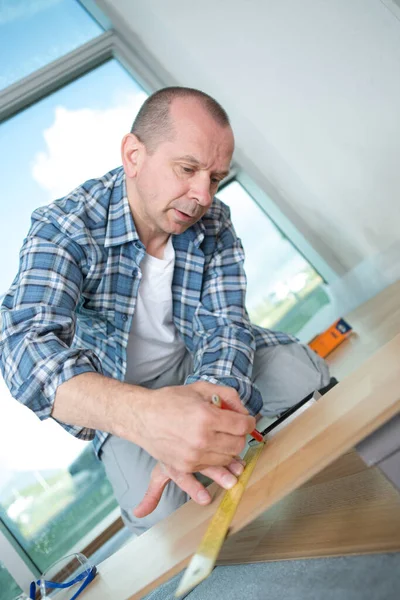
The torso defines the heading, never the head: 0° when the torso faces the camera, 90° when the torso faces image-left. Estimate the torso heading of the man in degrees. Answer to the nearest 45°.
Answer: approximately 315°

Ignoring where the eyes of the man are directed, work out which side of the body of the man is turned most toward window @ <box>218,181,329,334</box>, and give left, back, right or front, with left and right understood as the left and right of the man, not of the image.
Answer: left

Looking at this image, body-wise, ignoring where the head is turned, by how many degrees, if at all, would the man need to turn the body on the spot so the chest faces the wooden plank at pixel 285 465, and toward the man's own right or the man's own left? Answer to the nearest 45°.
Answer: approximately 45° to the man's own right

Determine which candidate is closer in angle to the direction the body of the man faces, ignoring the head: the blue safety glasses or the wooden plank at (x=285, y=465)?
the wooden plank

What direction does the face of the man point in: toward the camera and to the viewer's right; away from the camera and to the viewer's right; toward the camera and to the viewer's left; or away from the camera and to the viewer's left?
toward the camera and to the viewer's right
